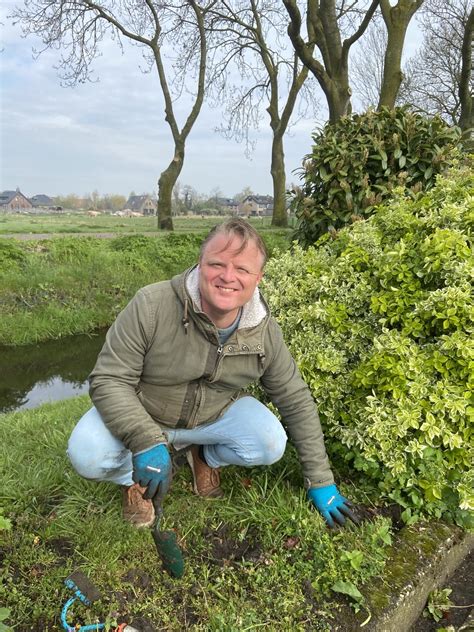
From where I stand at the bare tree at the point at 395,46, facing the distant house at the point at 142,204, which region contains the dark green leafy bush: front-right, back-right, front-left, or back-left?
back-left

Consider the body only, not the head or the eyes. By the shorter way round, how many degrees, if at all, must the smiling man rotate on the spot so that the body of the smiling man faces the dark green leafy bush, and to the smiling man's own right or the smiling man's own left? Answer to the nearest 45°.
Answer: approximately 135° to the smiling man's own left

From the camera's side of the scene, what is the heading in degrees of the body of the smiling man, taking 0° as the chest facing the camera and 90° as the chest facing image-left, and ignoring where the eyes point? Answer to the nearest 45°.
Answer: approximately 0°

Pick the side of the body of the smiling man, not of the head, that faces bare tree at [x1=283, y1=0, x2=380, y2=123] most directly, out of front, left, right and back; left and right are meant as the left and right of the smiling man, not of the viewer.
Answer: back

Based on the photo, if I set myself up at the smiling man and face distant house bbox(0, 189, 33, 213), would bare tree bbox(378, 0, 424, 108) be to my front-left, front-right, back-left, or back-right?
front-right

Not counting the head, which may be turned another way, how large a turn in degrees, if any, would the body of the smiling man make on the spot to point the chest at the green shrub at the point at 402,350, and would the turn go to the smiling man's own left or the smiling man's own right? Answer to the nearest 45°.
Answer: approximately 90° to the smiling man's own left

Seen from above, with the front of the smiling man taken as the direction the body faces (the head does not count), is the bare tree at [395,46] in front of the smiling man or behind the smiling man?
behind

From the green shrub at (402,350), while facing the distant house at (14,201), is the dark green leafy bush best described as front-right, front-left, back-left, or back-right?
front-right

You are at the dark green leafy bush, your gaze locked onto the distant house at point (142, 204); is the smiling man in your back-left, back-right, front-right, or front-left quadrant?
back-left

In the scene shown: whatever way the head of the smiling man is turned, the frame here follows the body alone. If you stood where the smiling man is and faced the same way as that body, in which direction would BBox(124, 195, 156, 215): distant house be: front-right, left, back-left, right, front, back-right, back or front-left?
back

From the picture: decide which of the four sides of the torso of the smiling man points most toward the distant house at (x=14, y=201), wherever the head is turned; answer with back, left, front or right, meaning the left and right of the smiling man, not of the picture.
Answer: back
